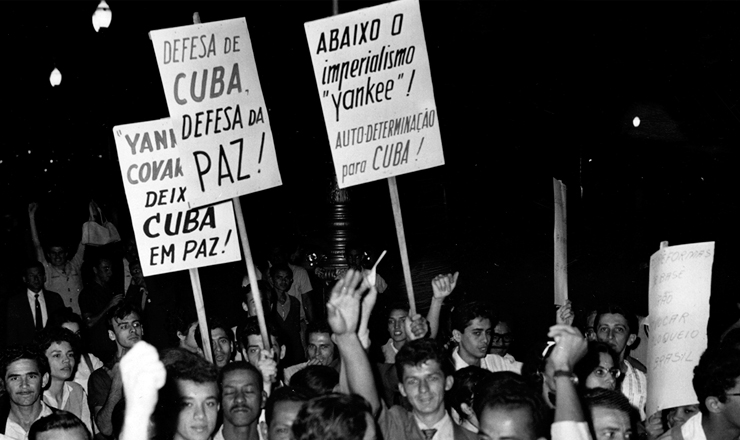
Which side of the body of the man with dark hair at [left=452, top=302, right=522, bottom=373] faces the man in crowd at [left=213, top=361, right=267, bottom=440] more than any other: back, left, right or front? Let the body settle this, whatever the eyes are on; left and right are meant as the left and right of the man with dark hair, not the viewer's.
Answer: right

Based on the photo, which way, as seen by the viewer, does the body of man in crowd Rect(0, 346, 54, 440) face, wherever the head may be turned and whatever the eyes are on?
toward the camera

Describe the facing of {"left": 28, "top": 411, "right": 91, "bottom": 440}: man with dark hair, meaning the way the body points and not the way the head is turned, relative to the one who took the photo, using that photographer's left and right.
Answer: facing the viewer

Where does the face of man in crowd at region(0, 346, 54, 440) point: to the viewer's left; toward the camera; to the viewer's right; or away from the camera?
toward the camera

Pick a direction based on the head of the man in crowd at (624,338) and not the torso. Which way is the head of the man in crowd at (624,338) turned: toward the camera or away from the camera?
toward the camera

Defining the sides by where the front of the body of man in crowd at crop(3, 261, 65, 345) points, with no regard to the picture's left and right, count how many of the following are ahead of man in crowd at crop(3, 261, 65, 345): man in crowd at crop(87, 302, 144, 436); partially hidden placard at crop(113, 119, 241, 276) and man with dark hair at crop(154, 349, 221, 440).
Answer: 3

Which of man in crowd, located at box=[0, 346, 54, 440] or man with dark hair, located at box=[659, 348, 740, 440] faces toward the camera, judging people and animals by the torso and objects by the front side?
the man in crowd

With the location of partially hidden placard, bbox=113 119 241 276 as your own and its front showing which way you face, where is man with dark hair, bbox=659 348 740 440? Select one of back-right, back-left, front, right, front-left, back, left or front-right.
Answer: front-left

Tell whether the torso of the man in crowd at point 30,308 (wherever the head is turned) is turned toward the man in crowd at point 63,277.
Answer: no
